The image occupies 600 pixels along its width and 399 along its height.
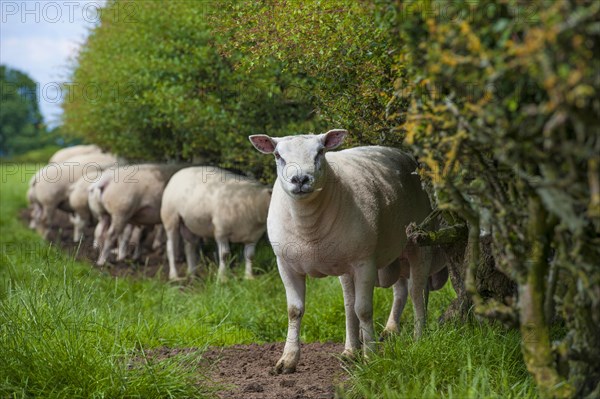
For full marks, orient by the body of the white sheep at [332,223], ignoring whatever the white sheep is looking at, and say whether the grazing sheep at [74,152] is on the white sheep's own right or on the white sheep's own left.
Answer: on the white sheep's own right
